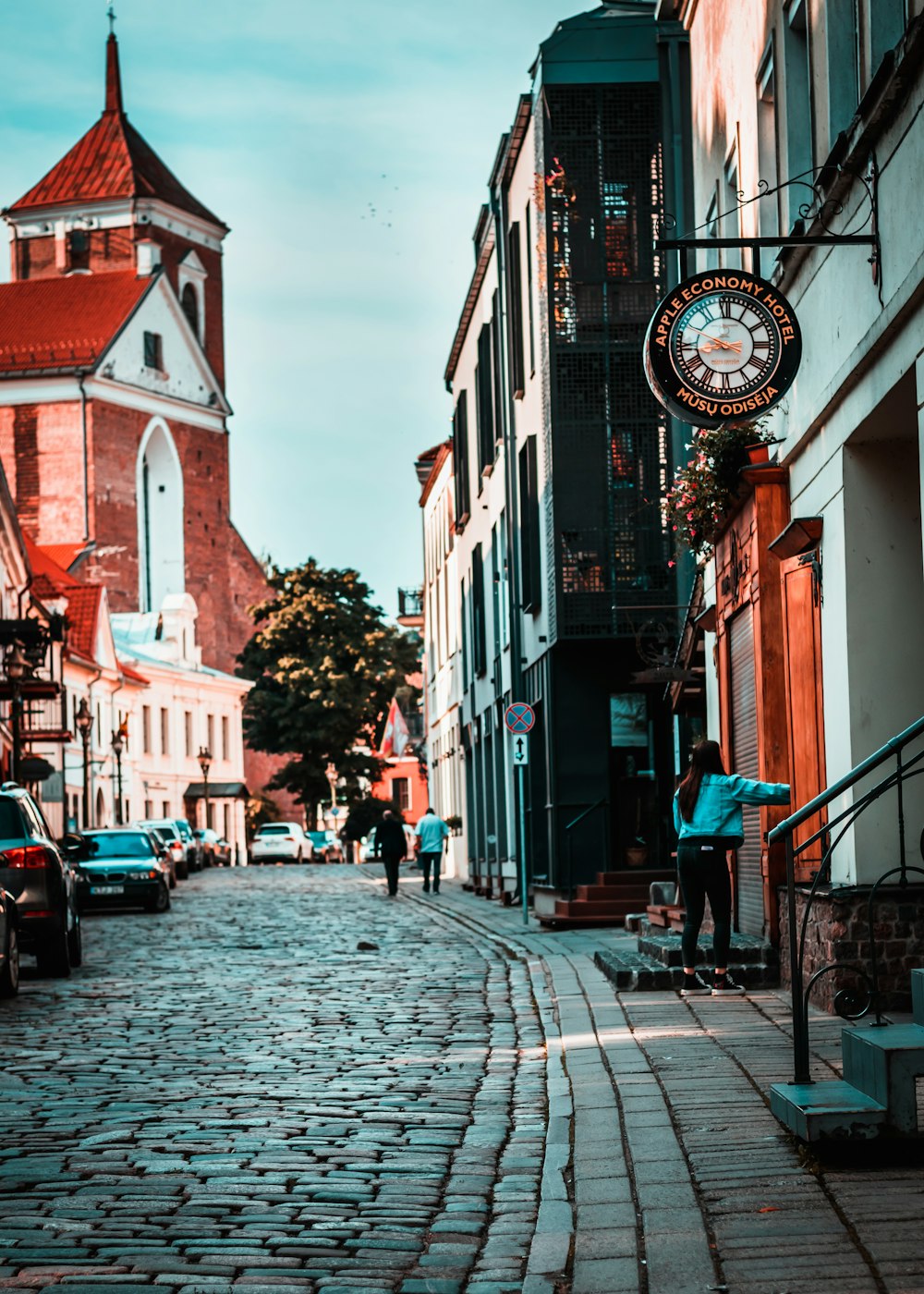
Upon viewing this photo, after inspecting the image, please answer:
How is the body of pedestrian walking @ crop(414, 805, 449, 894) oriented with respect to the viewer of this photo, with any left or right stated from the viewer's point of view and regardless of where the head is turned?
facing away from the viewer

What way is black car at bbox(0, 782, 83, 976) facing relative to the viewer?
away from the camera

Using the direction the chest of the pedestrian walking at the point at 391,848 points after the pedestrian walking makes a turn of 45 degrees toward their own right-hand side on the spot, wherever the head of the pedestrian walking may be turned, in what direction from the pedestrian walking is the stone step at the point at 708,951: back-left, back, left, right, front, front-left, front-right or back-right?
back-right

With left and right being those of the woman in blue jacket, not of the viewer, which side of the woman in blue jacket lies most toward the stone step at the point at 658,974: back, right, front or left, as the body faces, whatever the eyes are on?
left

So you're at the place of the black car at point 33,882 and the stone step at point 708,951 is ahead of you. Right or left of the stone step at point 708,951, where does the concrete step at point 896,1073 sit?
right

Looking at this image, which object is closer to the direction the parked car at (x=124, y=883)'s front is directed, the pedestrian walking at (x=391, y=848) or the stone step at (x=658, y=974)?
the stone step

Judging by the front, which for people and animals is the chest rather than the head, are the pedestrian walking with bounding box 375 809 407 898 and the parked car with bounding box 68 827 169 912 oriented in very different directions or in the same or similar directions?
very different directions

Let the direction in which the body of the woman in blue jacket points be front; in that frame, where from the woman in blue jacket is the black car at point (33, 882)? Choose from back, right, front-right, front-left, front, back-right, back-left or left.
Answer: left

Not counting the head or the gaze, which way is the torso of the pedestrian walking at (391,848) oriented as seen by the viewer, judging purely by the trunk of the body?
away from the camera

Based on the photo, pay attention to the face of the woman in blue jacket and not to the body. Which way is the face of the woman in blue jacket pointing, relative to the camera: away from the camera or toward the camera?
away from the camera

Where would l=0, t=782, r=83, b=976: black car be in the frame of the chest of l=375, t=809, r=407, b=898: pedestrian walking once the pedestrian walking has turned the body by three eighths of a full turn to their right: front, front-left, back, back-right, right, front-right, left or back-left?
front-right

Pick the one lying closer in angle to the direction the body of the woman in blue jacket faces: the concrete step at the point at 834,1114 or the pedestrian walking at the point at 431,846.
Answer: the pedestrian walking

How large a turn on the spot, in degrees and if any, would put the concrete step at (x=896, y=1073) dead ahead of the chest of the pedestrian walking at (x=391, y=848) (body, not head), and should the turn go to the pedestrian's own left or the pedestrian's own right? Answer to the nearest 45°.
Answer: approximately 180°
